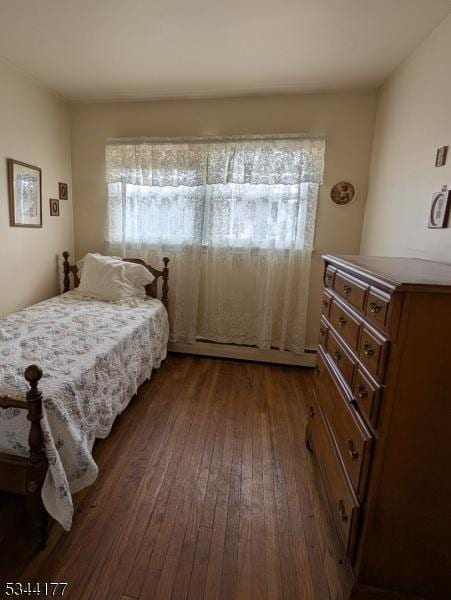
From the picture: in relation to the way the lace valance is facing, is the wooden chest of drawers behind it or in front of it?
in front

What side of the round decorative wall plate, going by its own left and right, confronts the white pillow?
right

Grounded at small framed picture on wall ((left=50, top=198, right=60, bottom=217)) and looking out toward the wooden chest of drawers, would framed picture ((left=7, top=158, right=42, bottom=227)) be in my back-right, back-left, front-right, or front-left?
front-right

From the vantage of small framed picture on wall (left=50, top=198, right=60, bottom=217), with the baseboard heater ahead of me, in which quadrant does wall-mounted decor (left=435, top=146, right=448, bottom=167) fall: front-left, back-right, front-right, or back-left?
front-right

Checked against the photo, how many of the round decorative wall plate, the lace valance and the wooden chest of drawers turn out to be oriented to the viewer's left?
1

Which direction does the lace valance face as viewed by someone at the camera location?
facing the viewer

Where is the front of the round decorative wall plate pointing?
toward the camera

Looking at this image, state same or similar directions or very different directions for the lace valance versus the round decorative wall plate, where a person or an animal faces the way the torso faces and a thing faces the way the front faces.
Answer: same or similar directions

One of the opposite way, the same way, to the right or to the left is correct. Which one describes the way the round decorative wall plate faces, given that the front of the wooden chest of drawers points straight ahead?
to the left

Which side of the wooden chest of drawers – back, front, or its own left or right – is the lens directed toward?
left

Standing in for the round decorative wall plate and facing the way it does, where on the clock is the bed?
The bed is roughly at 1 o'clock from the round decorative wall plate.

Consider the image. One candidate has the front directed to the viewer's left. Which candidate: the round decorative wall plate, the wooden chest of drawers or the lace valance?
the wooden chest of drawers

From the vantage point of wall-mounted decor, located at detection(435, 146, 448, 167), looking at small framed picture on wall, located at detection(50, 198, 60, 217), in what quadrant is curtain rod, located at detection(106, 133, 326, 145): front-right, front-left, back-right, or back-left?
front-right

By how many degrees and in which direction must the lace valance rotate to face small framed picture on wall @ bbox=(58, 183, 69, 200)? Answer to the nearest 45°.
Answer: approximately 90° to its right
